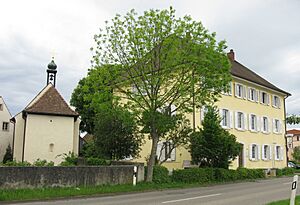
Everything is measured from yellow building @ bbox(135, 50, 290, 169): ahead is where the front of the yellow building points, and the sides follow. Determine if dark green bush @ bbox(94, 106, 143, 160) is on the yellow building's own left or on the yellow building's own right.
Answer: on the yellow building's own right

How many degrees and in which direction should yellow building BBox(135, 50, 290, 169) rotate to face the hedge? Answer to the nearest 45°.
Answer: approximately 45° to its right

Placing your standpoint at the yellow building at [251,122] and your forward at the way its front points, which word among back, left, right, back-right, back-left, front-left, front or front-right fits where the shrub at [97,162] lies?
right

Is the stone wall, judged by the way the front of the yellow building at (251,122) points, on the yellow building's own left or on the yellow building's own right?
on the yellow building's own right
